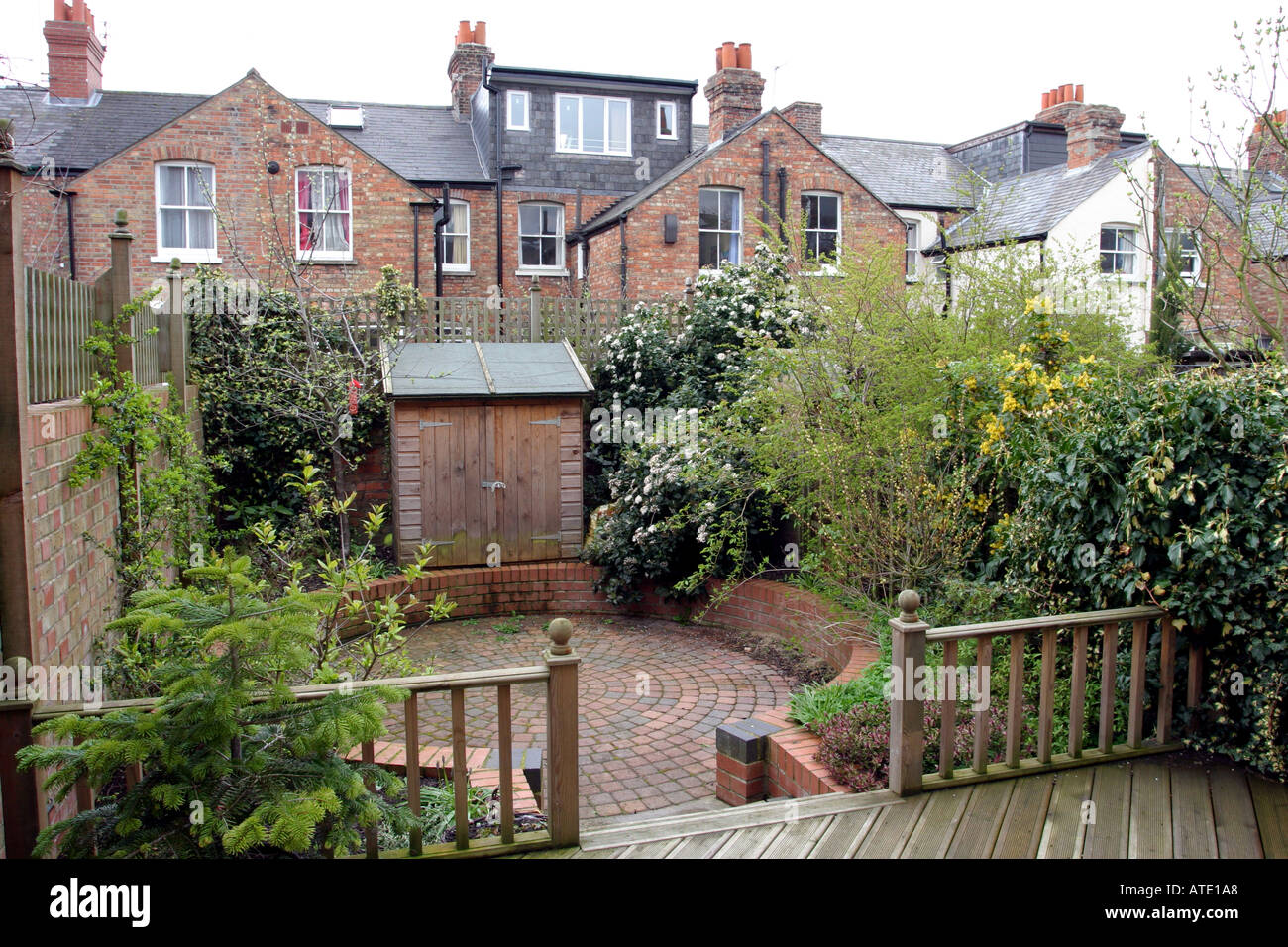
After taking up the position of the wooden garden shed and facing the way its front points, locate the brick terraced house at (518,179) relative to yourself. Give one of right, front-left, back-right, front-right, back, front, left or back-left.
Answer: back

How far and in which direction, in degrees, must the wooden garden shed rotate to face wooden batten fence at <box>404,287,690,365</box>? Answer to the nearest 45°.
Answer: approximately 180°
